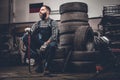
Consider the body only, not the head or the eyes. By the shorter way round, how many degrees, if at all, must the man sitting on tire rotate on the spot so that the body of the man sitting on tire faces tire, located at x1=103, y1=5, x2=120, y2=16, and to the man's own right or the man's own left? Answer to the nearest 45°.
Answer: approximately 180°

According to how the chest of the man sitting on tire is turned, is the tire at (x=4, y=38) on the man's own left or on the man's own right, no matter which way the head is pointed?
on the man's own right

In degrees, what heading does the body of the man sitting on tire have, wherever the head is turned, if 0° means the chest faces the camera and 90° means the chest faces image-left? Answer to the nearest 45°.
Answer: approximately 45°

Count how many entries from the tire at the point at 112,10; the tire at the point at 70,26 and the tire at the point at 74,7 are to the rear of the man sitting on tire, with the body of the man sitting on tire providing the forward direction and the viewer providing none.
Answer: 3

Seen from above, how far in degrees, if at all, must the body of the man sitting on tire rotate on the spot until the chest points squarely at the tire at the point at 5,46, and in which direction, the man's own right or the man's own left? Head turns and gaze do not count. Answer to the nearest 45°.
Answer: approximately 135° to the man's own right

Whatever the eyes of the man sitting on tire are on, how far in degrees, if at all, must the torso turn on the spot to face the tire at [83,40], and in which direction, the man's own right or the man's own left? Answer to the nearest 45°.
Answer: approximately 135° to the man's own left
